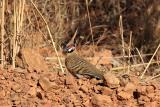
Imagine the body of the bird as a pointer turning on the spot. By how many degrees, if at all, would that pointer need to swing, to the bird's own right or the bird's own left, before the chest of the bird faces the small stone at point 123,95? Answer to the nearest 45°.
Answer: approximately 135° to the bird's own left

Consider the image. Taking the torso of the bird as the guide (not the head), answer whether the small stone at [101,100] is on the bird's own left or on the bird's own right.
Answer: on the bird's own left

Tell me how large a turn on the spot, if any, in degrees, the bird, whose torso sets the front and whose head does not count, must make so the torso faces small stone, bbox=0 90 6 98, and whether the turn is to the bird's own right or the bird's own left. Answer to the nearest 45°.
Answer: approximately 45° to the bird's own left

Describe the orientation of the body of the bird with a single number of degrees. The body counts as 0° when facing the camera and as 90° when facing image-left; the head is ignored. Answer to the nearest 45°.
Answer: approximately 90°

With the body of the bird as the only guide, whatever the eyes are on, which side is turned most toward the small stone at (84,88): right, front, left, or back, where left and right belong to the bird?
left

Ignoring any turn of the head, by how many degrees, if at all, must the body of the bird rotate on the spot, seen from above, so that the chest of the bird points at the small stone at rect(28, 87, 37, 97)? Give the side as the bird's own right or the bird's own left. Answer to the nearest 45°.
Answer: approximately 45° to the bird's own left

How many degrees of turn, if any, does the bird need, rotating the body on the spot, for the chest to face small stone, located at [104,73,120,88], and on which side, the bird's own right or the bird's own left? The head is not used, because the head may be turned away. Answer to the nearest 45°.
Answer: approximately 135° to the bird's own left

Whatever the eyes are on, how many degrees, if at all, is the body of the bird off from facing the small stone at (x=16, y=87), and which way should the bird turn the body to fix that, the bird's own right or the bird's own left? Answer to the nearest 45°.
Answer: approximately 45° to the bird's own left

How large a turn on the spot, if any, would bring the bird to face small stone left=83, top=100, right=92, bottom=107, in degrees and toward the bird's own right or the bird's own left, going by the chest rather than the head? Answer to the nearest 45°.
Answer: approximately 90° to the bird's own left
